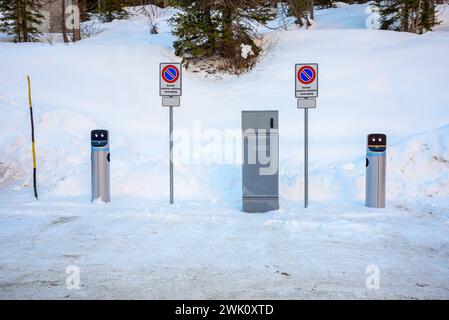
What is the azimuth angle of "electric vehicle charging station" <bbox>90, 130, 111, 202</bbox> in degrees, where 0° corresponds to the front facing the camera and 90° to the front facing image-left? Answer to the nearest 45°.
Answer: approximately 0°

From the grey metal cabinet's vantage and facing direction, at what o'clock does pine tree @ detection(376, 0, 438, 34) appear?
The pine tree is roughly at 7 o'clock from the grey metal cabinet.

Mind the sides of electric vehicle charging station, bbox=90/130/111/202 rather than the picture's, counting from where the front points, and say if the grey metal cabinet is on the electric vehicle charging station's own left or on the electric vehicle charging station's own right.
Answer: on the electric vehicle charging station's own left

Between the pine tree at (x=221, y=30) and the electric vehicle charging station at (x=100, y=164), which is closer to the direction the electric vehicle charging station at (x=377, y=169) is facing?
the electric vehicle charging station

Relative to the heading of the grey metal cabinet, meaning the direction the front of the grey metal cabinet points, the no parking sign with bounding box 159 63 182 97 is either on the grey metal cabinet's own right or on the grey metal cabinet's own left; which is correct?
on the grey metal cabinet's own right

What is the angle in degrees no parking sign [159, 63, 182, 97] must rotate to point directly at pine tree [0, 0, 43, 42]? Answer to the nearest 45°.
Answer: approximately 135° to its right

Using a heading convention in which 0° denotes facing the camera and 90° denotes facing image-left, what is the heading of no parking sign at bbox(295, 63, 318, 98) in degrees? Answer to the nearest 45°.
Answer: approximately 0°
